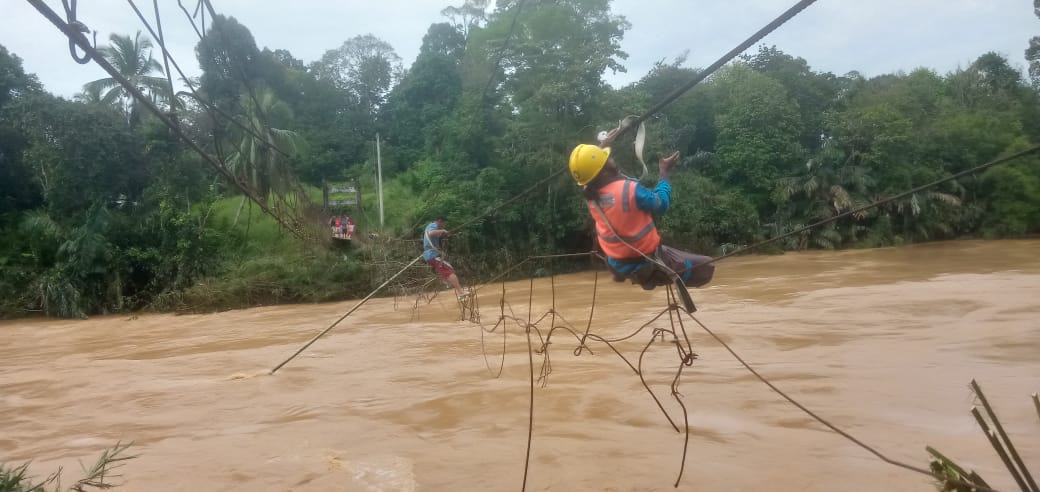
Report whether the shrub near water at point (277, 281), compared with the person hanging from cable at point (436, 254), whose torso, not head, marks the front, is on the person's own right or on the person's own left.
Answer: on the person's own left

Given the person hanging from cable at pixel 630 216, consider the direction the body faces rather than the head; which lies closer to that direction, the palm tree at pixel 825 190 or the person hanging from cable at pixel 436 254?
the palm tree

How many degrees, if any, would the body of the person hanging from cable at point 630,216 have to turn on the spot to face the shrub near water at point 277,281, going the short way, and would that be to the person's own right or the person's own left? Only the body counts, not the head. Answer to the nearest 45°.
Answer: approximately 90° to the person's own left

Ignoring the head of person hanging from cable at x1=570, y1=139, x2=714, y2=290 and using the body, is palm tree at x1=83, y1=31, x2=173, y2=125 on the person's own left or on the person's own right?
on the person's own left

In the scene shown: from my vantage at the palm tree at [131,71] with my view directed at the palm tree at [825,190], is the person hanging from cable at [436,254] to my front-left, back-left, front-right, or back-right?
front-right

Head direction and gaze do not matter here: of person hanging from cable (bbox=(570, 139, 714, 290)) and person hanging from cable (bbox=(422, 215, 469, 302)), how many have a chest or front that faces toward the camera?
0

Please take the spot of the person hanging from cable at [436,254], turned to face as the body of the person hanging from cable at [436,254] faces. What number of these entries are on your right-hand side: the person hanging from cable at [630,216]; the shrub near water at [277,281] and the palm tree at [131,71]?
1

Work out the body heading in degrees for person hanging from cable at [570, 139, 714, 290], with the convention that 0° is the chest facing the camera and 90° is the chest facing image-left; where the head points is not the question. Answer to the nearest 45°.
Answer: approximately 225°

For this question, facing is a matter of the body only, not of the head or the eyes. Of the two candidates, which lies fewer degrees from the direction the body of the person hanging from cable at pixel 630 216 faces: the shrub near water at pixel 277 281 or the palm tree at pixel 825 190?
the palm tree
